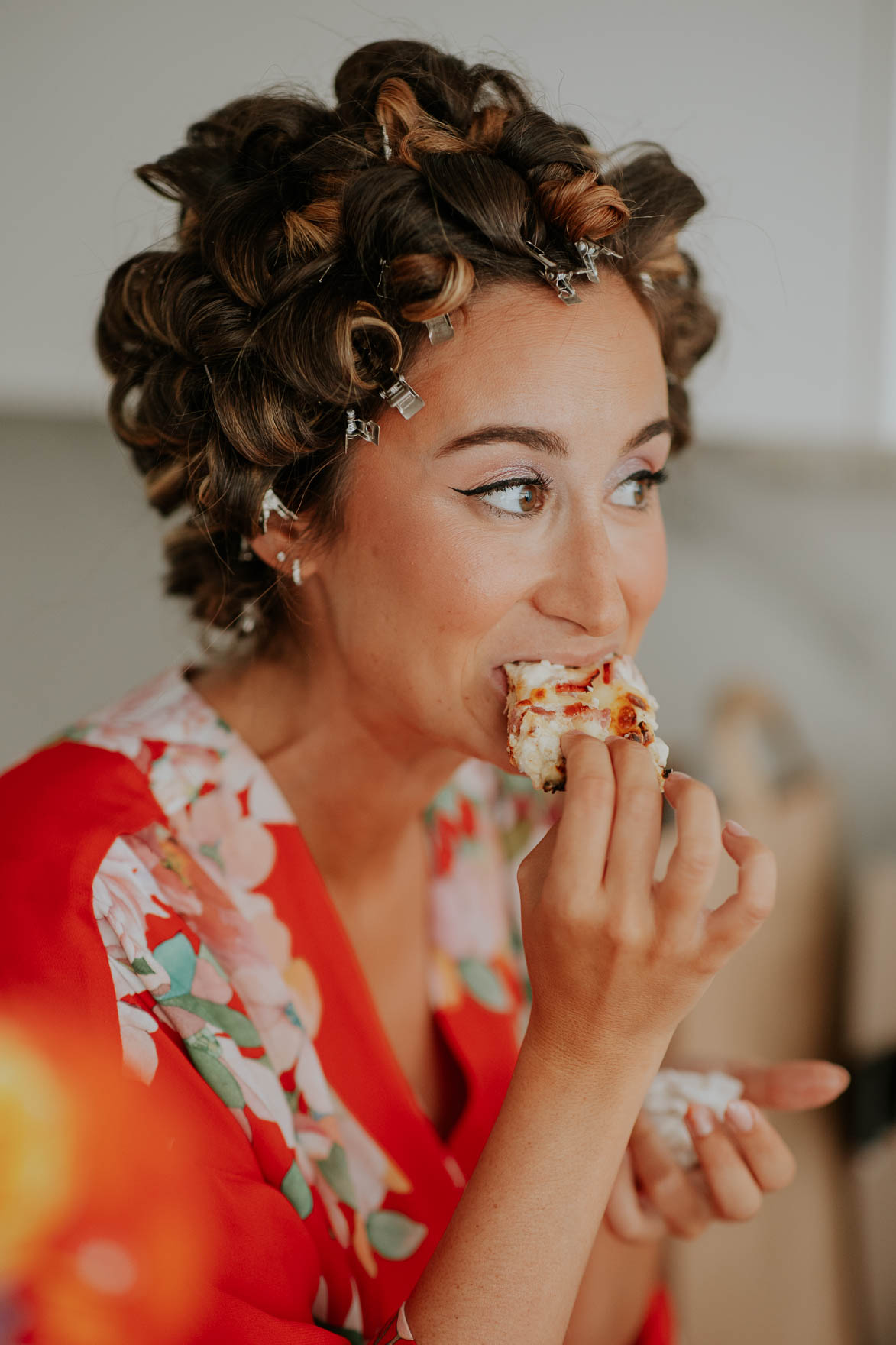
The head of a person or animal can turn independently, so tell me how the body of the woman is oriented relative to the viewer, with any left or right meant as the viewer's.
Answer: facing the viewer and to the right of the viewer

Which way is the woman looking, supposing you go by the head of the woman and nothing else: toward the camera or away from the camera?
toward the camera
